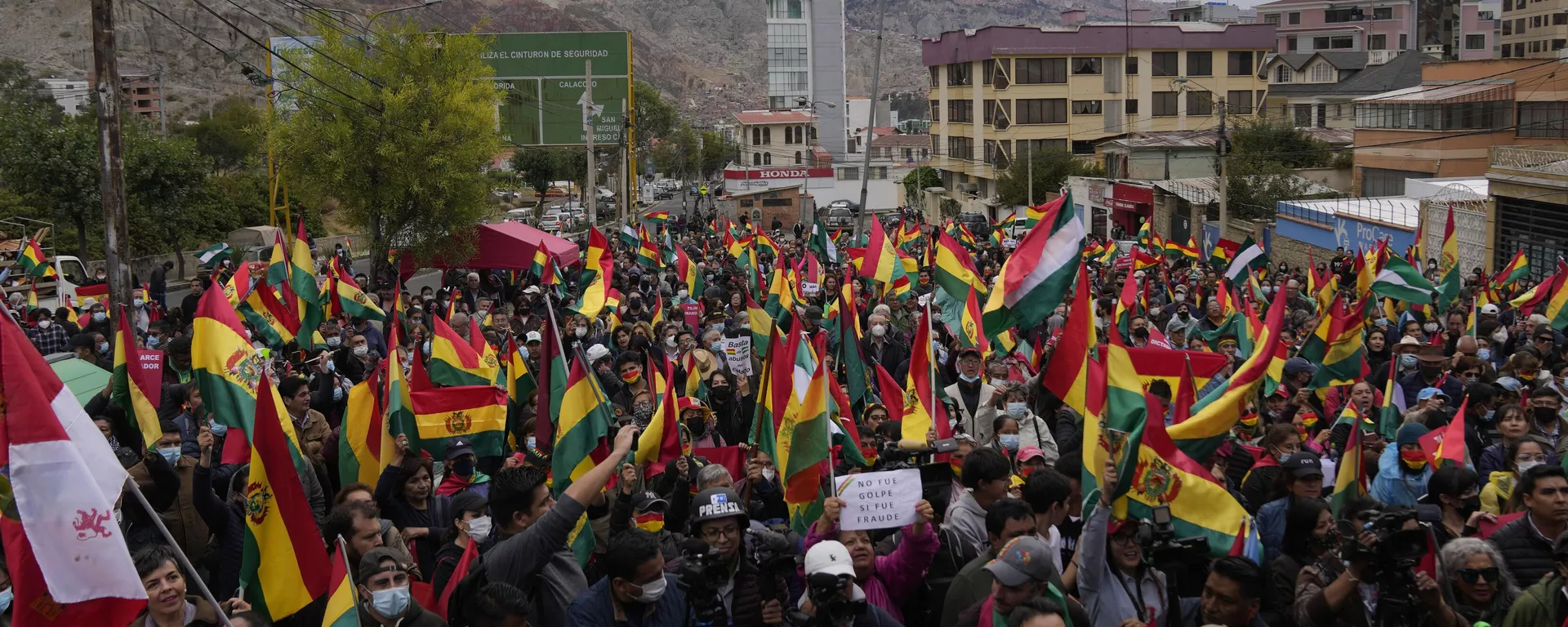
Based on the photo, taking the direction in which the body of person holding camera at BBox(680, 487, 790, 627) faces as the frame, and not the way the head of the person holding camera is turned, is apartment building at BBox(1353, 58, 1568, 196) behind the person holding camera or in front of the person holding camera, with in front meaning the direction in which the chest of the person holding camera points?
behind

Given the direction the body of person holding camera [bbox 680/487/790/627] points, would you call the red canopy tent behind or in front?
behind

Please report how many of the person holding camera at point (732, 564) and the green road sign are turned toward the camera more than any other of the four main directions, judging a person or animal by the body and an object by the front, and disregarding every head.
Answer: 2

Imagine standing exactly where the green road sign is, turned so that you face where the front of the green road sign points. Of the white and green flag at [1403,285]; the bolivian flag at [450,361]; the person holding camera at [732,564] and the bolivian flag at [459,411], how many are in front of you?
4

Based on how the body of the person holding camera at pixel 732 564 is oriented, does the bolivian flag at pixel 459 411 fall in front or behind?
behind

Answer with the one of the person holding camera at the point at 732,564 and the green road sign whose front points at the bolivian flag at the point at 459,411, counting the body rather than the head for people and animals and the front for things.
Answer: the green road sign

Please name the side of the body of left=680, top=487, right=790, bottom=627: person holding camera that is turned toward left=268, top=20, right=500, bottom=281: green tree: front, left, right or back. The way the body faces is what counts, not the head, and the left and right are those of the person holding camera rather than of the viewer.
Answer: back

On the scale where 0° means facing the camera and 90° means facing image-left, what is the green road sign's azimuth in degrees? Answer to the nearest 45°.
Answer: approximately 0°

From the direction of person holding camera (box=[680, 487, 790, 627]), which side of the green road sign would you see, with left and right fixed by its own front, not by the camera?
front
